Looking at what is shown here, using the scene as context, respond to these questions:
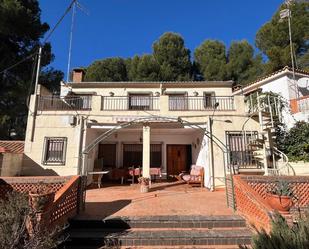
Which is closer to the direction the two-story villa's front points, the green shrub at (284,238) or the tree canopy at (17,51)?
the green shrub

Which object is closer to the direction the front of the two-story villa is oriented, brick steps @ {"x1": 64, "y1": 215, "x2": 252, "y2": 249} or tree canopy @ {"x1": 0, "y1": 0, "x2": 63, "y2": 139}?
the brick steps

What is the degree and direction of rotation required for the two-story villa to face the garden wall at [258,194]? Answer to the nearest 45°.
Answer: approximately 45° to its left

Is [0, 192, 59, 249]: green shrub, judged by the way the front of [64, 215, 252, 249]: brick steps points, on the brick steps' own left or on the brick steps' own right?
on the brick steps' own right

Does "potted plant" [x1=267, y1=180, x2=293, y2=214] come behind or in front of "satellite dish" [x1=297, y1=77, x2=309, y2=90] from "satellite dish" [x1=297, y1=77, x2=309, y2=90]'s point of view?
in front

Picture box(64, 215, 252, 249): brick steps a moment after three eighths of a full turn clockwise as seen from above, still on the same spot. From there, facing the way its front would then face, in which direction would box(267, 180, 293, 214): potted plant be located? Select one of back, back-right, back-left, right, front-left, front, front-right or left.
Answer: back-right

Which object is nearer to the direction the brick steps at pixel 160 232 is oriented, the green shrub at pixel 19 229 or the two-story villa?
the green shrub

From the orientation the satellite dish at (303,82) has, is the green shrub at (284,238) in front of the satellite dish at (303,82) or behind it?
in front

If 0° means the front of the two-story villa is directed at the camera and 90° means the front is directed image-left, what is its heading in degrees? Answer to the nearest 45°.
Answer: approximately 0°

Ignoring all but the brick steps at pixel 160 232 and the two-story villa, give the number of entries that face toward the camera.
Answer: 2
